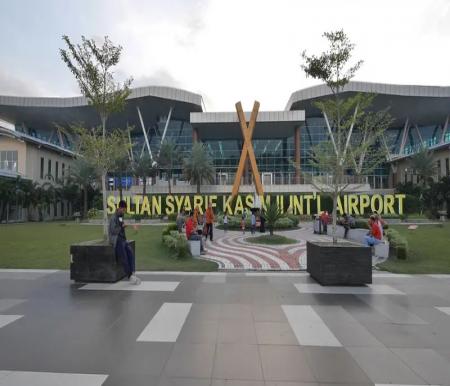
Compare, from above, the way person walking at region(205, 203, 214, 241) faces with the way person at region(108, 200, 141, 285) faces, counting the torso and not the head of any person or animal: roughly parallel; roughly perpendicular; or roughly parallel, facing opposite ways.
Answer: roughly perpendicular

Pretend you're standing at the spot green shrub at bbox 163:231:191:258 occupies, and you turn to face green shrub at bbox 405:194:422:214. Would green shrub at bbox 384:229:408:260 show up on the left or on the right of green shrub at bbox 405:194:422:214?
right

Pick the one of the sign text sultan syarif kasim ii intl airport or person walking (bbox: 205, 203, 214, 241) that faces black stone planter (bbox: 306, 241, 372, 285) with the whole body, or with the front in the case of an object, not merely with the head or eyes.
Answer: the sign text sultan syarif kasim ii intl airport

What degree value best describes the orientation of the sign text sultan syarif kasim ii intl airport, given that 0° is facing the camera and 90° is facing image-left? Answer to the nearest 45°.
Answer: approximately 0°

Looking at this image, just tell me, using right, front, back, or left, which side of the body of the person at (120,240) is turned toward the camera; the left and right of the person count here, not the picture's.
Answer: right
